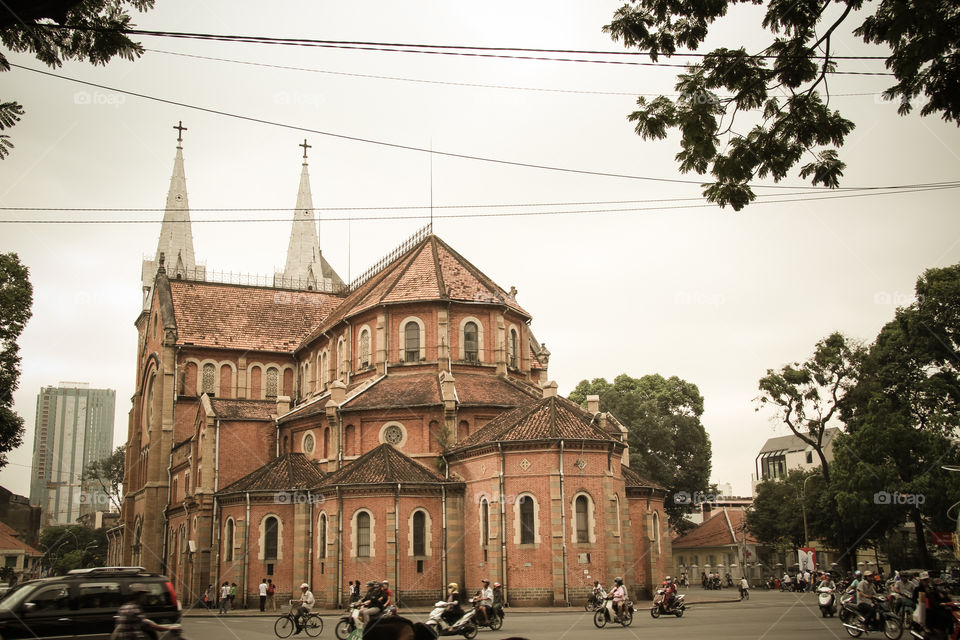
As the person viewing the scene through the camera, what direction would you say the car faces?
facing to the left of the viewer

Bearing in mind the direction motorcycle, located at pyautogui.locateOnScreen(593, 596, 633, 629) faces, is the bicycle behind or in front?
in front

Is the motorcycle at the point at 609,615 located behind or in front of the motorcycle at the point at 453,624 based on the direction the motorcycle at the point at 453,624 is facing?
behind

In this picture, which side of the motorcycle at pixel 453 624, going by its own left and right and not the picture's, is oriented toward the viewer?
left

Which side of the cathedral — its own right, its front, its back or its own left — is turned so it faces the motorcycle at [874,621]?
back

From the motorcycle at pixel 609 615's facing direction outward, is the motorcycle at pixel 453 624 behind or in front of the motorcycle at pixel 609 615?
in front

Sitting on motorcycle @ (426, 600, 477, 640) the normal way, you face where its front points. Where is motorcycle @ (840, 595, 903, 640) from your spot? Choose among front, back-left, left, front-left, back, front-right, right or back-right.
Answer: back

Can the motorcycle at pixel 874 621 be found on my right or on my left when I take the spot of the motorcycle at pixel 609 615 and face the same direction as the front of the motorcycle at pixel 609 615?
on my left
